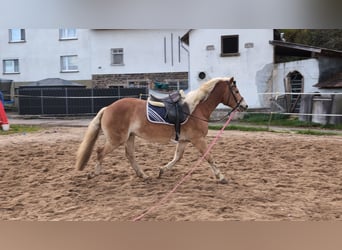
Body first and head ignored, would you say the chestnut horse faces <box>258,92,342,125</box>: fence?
no

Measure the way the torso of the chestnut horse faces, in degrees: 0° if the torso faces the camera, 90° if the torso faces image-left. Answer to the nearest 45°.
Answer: approximately 270°

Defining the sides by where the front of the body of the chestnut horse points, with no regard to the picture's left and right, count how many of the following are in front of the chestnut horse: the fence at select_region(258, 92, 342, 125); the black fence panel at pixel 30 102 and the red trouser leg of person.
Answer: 1

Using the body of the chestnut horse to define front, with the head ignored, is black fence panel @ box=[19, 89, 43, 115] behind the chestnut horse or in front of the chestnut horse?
behind

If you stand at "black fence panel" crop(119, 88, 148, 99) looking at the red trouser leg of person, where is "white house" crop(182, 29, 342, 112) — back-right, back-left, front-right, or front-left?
back-left

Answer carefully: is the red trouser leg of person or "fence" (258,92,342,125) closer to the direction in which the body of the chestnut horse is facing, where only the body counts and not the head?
the fence
